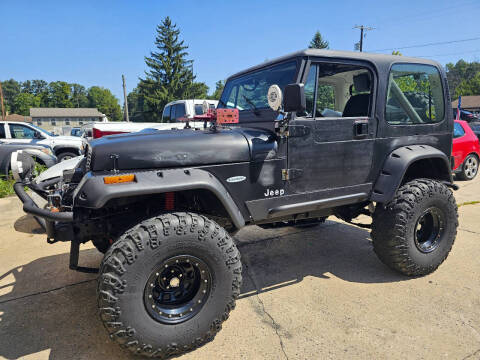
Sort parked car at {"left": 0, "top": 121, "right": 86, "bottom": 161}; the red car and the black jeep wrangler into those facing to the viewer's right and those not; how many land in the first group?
1

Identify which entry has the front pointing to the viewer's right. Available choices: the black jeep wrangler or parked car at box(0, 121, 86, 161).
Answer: the parked car

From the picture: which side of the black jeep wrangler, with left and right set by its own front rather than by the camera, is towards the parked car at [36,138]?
right

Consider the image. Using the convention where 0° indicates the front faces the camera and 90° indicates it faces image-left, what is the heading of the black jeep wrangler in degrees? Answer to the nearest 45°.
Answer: approximately 45°

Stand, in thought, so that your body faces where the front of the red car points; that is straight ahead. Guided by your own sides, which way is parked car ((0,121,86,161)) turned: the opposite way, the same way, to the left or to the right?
the opposite way

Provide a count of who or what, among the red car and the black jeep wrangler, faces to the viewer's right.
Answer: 0

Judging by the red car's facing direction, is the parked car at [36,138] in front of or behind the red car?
in front

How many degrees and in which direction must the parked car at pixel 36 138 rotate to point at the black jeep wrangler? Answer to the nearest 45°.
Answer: approximately 90° to its right

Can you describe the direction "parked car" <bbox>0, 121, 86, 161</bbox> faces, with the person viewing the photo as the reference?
facing to the right of the viewer

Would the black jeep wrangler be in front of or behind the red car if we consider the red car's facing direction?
in front

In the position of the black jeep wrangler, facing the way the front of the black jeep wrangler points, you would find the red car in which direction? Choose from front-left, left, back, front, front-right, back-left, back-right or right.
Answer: back

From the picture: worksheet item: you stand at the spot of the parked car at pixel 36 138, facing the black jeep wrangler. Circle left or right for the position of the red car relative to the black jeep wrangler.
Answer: left
